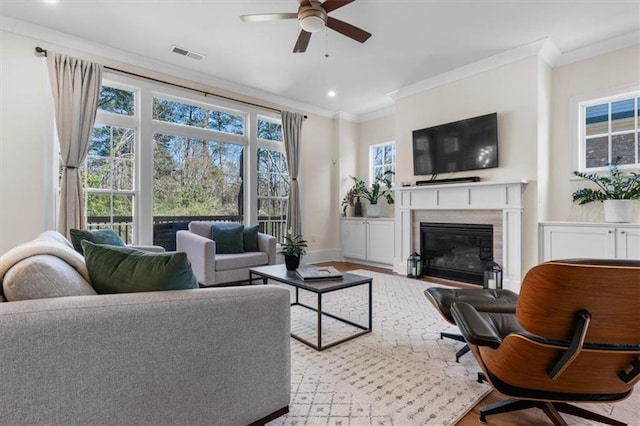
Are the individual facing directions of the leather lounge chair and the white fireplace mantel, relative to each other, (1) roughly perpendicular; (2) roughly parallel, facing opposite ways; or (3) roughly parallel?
roughly perpendicular

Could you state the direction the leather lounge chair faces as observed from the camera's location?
facing away from the viewer and to the left of the viewer

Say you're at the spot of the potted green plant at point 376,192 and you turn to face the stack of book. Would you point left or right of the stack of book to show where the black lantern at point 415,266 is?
left

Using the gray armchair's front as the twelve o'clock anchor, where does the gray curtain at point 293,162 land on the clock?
The gray curtain is roughly at 9 o'clock from the gray armchair.

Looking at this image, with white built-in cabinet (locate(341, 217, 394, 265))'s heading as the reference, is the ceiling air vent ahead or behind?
ahead

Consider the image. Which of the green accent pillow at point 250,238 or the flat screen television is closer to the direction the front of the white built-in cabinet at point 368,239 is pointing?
the green accent pillow

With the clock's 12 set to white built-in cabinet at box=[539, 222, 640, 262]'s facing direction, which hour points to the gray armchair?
The gray armchair is roughly at 2 o'clock from the white built-in cabinet.

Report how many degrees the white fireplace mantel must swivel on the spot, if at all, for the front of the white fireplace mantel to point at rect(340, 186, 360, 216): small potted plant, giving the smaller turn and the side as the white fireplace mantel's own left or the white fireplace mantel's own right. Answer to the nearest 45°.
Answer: approximately 90° to the white fireplace mantel's own right

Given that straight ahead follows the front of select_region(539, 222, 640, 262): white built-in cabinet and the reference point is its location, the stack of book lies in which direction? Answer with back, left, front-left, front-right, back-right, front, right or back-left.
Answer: front-right

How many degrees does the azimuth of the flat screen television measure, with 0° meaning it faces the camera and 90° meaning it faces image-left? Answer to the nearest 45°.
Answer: approximately 45°

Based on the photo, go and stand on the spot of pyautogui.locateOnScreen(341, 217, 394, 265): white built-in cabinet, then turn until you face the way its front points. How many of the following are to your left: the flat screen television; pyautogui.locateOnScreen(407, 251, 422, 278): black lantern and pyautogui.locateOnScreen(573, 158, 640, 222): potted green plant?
3

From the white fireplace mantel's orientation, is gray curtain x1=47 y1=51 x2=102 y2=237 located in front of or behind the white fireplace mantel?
in front

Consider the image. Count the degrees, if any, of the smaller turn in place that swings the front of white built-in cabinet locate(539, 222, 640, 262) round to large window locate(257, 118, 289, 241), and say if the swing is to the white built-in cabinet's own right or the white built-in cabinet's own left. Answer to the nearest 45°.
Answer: approximately 90° to the white built-in cabinet's own right
